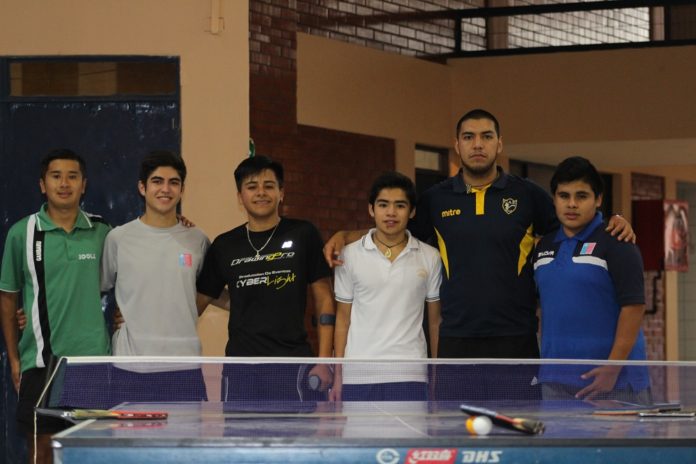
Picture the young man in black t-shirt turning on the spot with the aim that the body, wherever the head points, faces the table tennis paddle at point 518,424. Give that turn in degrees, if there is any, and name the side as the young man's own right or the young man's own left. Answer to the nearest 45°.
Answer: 0° — they already face it

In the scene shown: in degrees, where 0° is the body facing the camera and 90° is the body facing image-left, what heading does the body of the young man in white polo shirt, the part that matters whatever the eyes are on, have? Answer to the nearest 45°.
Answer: approximately 0°

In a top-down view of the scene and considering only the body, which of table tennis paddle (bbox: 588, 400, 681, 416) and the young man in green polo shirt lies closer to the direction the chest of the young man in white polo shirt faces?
the table tennis paddle

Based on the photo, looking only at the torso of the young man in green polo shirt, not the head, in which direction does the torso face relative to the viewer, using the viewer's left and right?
facing the viewer

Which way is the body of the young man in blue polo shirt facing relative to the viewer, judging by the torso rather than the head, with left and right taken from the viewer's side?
facing the viewer and to the left of the viewer

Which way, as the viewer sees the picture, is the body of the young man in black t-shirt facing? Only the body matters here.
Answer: toward the camera

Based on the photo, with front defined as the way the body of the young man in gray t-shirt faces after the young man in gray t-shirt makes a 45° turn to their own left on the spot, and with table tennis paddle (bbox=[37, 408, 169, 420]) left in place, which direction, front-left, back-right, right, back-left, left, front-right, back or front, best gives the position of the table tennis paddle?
front-right

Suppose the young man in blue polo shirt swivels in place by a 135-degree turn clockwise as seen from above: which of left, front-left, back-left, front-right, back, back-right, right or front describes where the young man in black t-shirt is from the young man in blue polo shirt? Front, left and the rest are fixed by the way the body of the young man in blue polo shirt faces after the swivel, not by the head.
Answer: left

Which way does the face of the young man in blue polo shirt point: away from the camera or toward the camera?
toward the camera

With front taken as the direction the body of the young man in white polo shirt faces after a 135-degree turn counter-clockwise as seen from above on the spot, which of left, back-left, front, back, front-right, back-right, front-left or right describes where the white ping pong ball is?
back-right

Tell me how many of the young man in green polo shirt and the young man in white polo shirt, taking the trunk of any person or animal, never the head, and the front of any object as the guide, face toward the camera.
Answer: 2

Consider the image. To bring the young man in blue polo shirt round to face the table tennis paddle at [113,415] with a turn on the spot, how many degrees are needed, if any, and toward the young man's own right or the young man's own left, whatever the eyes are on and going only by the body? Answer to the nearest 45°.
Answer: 0° — they already face it

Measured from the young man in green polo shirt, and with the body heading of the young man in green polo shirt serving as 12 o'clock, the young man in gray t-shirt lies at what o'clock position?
The young man in gray t-shirt is roughly at 10 o'clock from the young man in green polo shirt.

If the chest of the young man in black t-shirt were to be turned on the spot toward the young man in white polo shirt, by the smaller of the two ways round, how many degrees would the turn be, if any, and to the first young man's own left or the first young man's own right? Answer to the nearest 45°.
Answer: approximately 90° to the first young man's own left

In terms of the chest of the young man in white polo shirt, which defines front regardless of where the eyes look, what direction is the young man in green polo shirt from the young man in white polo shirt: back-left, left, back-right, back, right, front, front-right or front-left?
right
